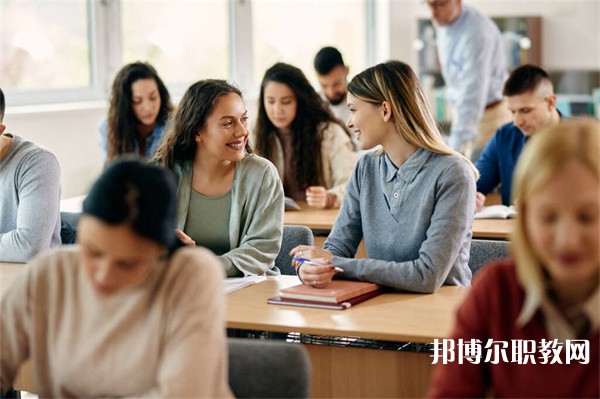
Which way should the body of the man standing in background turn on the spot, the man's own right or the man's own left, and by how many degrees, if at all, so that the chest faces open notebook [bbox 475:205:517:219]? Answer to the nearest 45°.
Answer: approximately 45° to the man's own left

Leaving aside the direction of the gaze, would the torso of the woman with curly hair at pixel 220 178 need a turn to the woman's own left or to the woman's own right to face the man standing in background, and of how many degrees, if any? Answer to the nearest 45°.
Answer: approximately 135° to the woman's own left

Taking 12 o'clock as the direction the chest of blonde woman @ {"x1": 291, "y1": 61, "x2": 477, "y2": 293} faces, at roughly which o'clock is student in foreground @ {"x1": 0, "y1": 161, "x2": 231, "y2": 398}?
The student in foreground is roughly at 11 o'clock from the blonde woman.

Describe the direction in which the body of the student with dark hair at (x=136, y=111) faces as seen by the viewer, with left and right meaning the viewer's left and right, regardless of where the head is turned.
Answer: facing the viewer and to the right of the viewer

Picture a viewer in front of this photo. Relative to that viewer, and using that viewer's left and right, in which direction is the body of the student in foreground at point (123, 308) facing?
facing the viewer

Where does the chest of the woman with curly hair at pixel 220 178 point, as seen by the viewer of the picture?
toward the camera

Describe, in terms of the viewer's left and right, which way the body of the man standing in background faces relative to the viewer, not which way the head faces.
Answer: facing the viewer and to the left of the viewer

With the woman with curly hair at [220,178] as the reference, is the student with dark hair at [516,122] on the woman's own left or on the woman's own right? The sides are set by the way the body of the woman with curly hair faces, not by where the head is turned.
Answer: on the woman's own left

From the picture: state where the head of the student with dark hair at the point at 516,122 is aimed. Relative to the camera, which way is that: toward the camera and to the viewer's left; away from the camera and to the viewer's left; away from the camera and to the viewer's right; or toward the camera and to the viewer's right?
toward the camera and to the viewer's left

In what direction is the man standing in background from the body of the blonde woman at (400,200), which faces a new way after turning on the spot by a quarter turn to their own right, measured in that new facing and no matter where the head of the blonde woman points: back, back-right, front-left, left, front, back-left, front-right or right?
front-right
